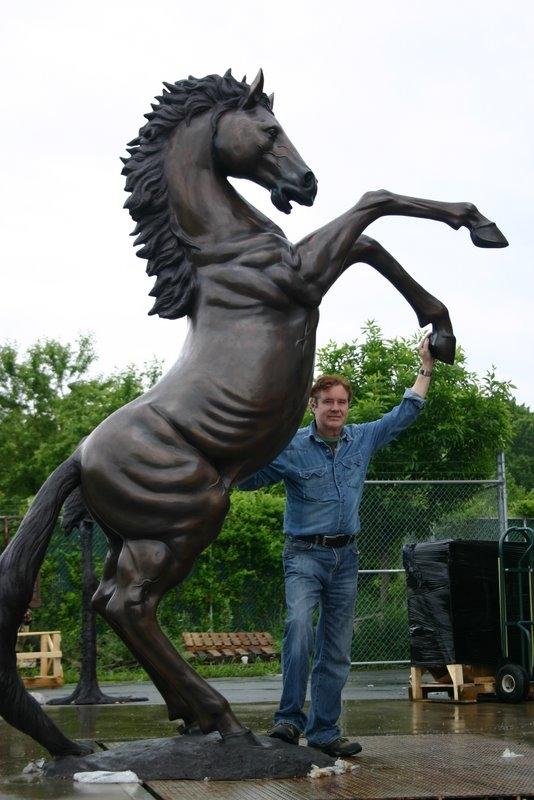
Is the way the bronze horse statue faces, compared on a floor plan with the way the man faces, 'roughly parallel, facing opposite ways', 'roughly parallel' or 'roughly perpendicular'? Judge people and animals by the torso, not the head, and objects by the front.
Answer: roughly perpendicular

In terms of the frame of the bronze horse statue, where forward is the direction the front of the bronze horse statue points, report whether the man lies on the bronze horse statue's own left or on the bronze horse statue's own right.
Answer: on the bronze horse statue's own left

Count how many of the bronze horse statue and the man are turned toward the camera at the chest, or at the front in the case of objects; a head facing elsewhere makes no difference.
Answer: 1

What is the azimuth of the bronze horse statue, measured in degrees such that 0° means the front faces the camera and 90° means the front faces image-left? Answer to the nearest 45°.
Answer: approximately 270°

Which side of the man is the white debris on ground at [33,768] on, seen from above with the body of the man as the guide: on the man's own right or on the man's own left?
on the man's own right

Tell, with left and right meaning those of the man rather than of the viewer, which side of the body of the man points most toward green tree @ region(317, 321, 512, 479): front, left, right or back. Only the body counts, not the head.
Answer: back

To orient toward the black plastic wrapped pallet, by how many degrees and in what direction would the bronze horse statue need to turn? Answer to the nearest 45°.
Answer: approximately 90° to its left

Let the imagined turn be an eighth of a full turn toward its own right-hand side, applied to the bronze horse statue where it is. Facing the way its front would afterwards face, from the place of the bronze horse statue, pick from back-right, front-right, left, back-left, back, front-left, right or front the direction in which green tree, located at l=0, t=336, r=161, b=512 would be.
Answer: back-left

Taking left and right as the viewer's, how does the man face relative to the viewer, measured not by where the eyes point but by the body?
facing the viewer
